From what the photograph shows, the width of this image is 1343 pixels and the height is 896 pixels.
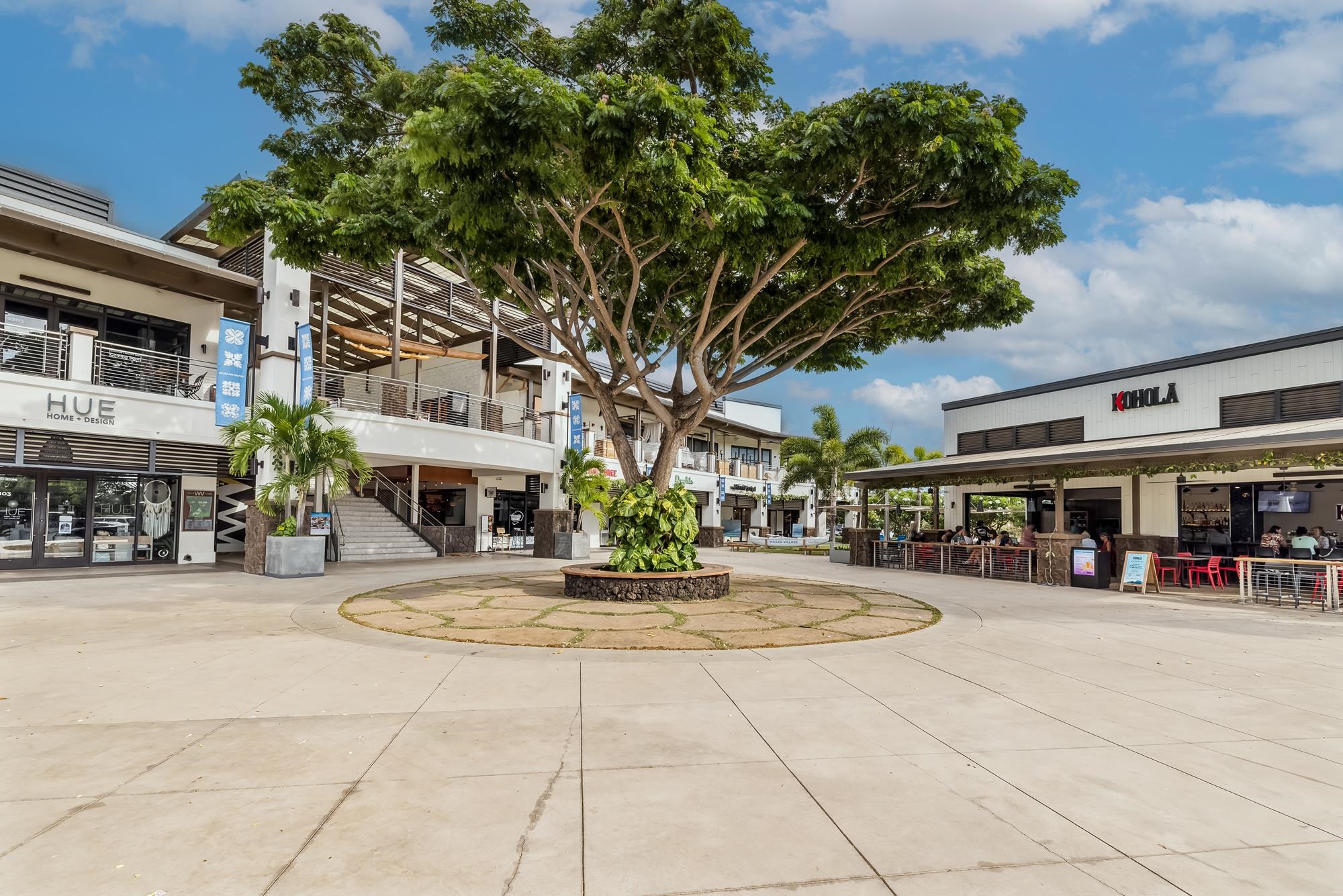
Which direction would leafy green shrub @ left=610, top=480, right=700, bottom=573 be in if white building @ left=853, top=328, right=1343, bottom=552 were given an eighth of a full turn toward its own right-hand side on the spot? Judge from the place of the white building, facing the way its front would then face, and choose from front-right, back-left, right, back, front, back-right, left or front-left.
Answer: front-left

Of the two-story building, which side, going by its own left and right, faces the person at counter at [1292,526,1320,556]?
front

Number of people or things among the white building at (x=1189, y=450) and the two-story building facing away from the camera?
0

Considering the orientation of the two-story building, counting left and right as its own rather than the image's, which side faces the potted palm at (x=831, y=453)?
left

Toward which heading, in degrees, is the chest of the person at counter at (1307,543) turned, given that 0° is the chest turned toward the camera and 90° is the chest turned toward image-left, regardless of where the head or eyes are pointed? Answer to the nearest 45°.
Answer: approximately 180°

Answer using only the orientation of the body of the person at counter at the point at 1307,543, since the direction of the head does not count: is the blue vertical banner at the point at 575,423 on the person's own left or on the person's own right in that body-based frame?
on the person's own left

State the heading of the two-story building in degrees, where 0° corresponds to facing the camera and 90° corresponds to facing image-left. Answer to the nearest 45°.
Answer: approximately 315°

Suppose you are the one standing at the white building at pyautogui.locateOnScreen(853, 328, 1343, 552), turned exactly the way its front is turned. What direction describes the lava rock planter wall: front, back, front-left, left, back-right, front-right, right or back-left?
front

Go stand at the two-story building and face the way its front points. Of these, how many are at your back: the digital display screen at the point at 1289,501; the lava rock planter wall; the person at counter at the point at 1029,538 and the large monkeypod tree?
0

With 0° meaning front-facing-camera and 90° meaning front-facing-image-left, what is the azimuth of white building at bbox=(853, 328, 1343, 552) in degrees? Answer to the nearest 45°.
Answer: approximately 45°

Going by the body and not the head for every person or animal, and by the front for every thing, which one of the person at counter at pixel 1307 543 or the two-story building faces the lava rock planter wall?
the two-story building
